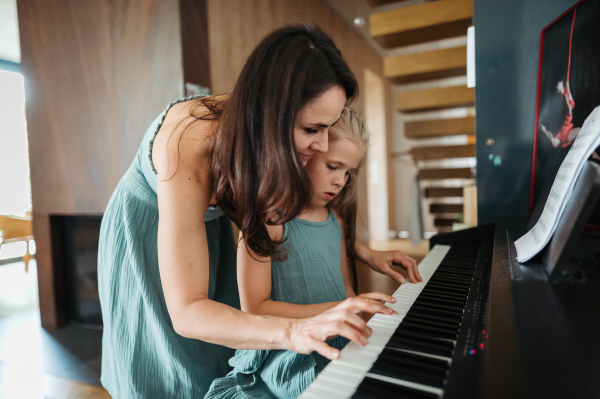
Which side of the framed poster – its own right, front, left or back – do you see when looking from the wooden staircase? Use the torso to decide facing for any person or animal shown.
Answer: right

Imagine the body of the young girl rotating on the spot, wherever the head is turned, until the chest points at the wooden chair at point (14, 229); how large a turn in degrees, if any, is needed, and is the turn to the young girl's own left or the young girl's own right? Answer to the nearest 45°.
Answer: approximately 180°

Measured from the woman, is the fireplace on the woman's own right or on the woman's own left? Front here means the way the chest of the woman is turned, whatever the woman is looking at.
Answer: on the woman's own left

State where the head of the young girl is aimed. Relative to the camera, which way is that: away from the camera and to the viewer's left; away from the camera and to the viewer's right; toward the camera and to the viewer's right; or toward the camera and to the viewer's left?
toward the camera and to the viewer's right

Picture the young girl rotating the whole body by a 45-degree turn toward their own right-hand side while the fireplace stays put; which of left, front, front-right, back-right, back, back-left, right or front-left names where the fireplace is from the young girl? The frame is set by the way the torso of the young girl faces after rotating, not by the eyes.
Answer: back-right

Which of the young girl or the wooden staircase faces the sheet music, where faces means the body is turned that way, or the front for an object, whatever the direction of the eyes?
the young girl

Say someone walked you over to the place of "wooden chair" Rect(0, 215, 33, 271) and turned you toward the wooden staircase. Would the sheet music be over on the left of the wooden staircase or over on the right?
right

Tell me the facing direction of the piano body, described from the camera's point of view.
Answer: facing to the left of the viewer

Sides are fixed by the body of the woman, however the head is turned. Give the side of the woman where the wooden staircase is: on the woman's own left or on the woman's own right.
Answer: on the woman's own left

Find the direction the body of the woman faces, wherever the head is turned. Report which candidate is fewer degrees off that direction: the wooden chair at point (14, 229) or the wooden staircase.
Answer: the wooden staircase

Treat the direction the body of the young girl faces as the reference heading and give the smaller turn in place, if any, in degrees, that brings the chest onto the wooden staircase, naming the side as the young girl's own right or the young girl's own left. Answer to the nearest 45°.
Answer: approximately 90° to the young girl's own left

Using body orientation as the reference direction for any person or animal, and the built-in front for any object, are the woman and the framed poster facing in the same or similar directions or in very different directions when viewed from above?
very different directions

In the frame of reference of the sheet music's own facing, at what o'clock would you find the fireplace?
The fireplace is roughly at 2 o'clock from the sheet music.

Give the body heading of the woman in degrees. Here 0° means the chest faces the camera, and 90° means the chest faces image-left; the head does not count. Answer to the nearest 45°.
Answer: approximately 270°

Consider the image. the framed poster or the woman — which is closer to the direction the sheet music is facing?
the woman
